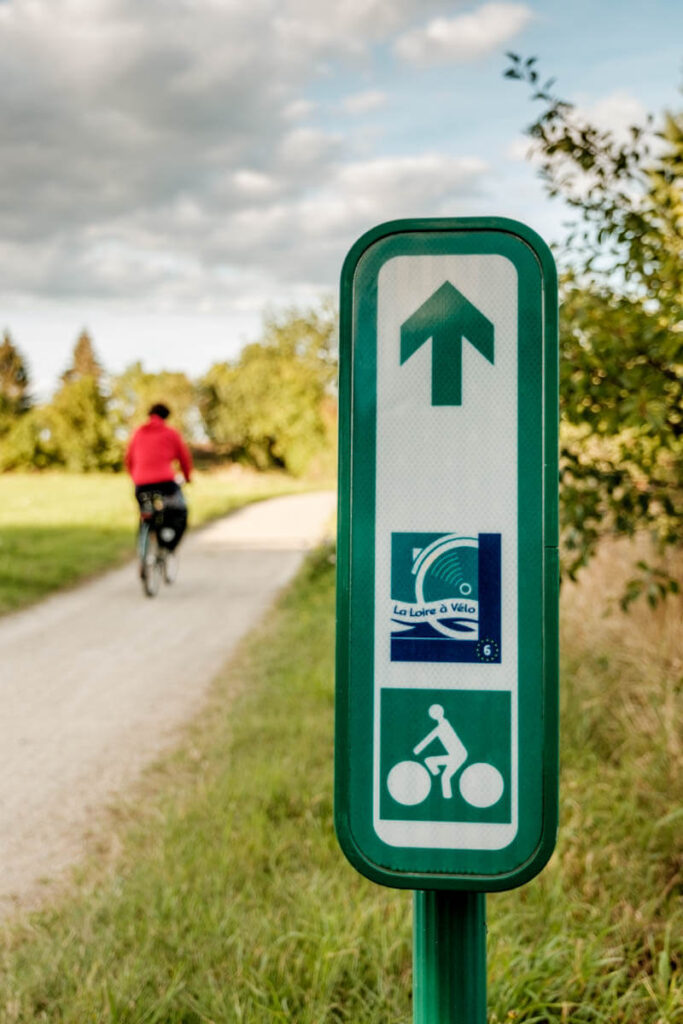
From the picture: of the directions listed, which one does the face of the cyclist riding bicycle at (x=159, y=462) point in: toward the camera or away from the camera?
away from the camera

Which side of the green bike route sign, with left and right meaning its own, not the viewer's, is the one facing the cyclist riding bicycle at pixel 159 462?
back

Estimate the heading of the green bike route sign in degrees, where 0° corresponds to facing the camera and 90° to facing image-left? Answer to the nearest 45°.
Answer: approximately 0°
